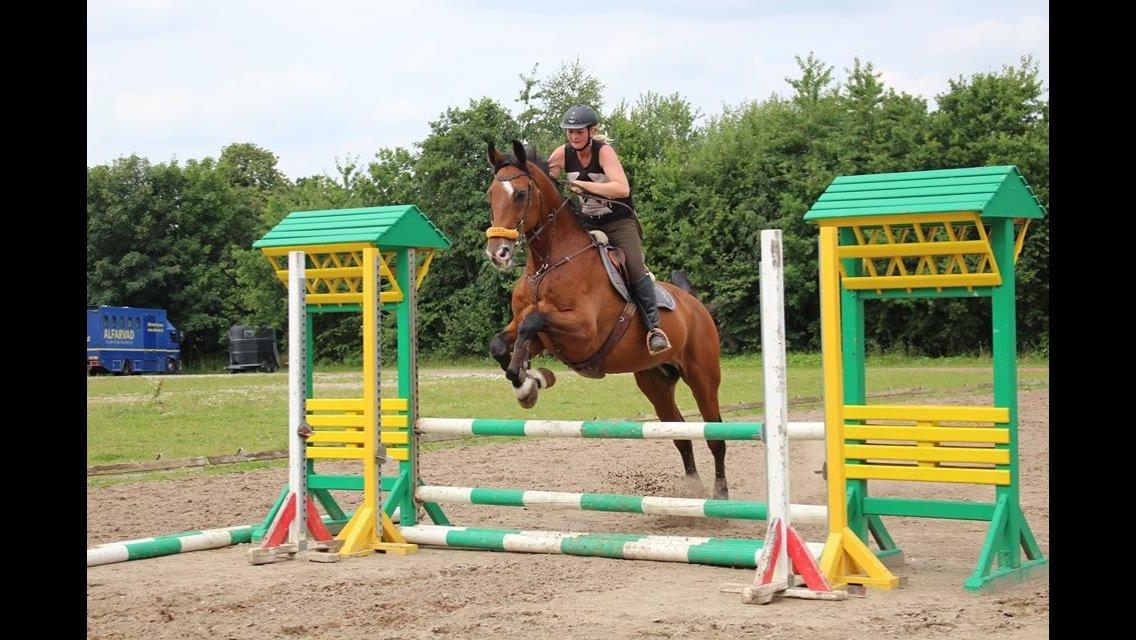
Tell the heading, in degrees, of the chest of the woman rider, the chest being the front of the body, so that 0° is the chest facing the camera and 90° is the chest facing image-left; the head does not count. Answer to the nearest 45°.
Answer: approximately 45°

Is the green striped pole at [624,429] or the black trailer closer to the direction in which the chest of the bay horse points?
the green striped pole

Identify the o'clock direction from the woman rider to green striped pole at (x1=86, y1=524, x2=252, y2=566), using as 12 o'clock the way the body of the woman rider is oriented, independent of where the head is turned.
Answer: The green striped pole is roughly at 1 o'clock from the woman rider.

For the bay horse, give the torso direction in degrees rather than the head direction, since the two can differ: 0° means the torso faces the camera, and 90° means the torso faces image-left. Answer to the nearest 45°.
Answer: approximately 45°

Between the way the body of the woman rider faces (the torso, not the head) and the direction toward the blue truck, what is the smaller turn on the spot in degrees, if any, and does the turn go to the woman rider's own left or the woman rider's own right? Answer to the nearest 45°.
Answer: approximately 90° to the woman rider's own right

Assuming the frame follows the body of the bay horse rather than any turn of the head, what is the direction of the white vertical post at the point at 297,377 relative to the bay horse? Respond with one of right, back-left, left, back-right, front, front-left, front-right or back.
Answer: front-right
